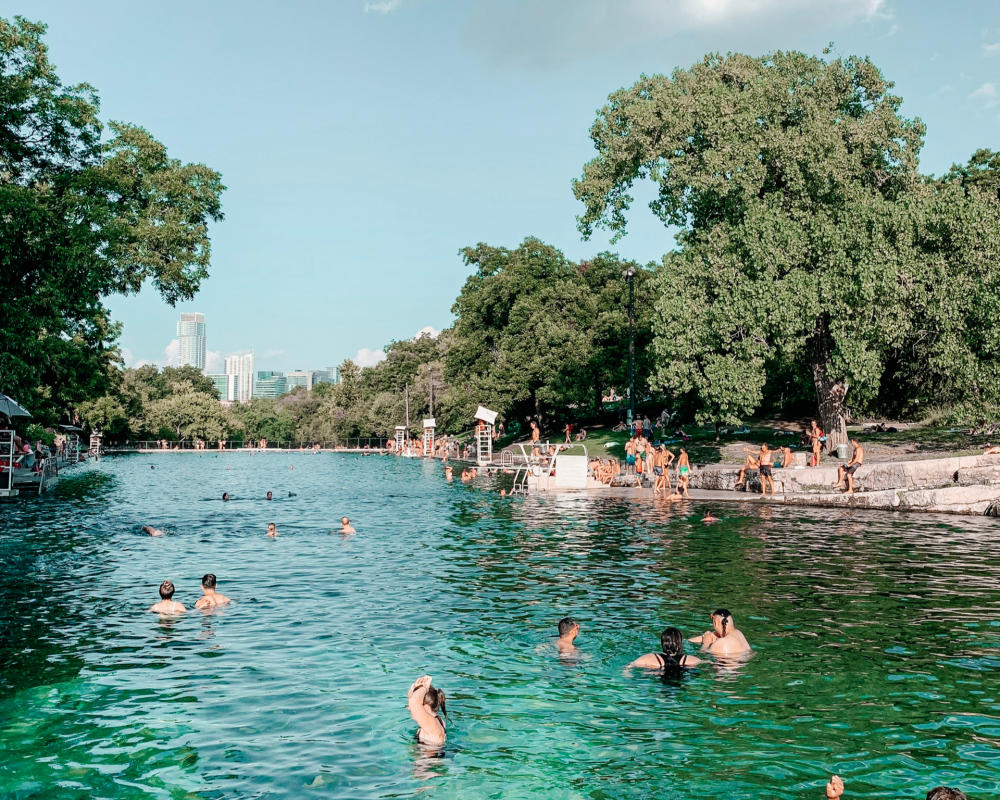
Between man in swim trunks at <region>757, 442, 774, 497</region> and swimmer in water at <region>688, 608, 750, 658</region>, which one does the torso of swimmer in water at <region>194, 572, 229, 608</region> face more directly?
the man in swim trunks

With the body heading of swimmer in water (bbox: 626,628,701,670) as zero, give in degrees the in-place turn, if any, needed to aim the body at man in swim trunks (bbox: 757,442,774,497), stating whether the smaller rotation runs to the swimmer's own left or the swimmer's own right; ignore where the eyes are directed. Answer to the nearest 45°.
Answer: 0° — they already face them

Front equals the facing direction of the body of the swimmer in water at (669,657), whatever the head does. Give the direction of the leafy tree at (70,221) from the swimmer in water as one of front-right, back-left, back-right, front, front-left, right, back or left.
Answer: front-left

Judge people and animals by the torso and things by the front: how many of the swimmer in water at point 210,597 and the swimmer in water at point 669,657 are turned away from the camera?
2

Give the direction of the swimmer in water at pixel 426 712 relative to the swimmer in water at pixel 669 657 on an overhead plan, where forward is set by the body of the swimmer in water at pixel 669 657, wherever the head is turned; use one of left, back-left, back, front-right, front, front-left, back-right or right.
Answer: back-left

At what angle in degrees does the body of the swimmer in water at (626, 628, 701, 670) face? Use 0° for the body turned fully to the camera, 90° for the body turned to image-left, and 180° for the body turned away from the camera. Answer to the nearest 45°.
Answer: approximately 180°

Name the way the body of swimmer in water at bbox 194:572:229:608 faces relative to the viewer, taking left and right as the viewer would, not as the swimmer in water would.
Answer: facing away from the viewer

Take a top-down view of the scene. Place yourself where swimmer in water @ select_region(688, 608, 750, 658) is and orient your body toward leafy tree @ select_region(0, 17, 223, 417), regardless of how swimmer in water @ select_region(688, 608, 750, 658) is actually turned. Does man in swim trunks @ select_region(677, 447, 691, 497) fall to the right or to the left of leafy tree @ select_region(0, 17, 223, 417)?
right

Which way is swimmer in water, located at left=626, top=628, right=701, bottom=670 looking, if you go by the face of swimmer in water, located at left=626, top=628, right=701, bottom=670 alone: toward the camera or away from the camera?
away from the camera
